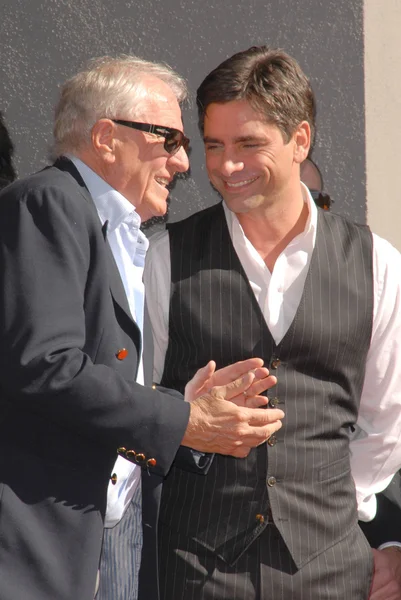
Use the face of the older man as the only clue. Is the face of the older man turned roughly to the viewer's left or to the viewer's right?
to the viewer's right

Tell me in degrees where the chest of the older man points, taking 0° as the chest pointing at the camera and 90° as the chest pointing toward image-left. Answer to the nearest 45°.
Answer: approximately 270°
